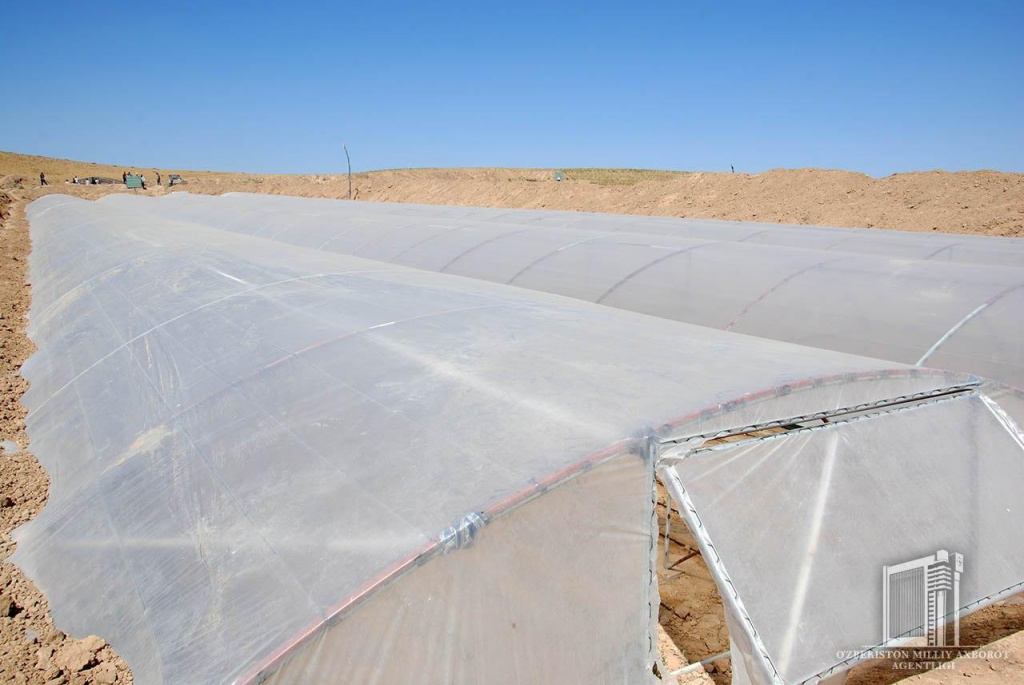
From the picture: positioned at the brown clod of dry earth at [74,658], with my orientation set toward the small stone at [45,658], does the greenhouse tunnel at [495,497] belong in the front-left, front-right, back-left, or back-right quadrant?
back-right

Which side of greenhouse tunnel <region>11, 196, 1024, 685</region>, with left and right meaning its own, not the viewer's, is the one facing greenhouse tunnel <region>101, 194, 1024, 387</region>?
left

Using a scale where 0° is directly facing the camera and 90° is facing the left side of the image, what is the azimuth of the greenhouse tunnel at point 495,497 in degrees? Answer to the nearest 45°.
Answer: approximately 315°
